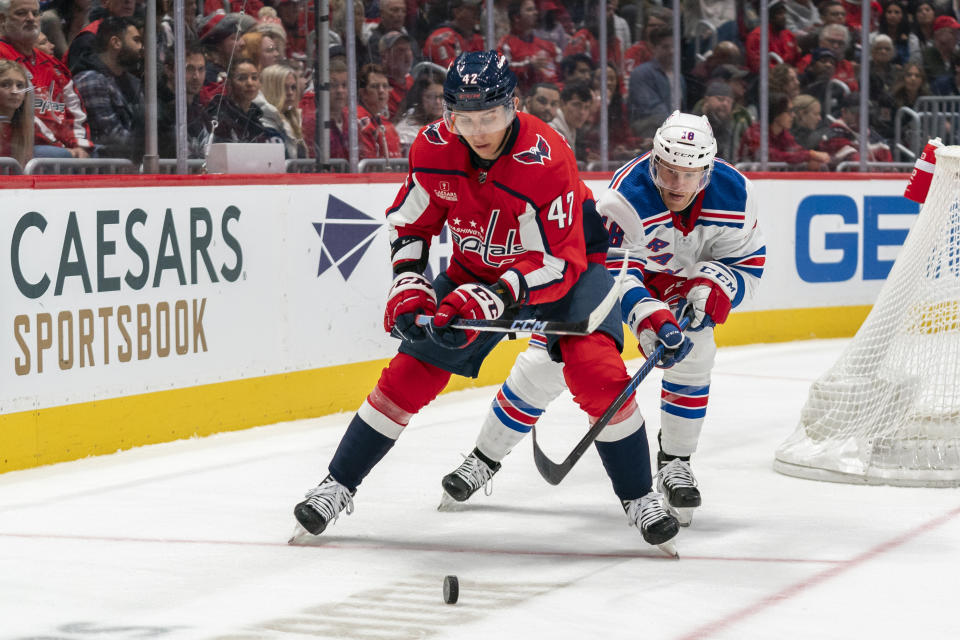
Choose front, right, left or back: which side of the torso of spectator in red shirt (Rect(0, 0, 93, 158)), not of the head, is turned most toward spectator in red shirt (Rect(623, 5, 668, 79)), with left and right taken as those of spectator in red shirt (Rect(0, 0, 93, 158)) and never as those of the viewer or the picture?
left

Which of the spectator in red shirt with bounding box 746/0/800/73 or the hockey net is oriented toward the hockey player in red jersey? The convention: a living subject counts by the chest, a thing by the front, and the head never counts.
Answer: the spectator in red shirt

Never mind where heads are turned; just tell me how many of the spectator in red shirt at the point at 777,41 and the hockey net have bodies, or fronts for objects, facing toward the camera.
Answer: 1

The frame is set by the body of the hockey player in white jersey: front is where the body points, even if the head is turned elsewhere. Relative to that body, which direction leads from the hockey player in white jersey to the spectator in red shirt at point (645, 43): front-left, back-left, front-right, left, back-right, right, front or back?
back

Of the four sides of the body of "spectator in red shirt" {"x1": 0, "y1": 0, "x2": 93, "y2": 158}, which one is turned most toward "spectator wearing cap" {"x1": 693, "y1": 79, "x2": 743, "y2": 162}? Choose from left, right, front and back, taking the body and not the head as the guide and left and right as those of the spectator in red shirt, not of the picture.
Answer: left

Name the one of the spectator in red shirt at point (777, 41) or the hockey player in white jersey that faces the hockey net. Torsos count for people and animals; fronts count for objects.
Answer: the spectator in red shirt

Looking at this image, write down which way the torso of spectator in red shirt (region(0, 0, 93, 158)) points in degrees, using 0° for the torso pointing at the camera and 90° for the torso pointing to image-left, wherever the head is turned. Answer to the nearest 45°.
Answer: approximately 315°

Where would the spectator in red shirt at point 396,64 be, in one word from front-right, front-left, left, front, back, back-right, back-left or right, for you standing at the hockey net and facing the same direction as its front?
back-left

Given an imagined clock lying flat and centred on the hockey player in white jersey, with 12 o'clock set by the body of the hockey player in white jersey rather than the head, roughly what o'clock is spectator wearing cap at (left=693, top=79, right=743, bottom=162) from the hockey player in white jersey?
The spectator wearing cap is roughly at 6 o'clock from the hockey player in white jersey.

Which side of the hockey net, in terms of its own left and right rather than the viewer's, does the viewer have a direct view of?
right

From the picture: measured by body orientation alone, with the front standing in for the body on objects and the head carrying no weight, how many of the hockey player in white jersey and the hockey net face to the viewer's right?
1
